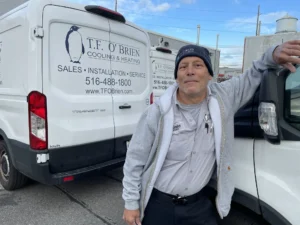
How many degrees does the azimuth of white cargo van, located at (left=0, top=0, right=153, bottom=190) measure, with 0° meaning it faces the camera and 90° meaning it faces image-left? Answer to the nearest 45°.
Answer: approximately 135°

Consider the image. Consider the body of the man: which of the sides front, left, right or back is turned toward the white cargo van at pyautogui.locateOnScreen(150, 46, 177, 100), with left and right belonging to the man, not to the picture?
back

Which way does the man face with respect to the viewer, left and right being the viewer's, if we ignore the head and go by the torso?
facing the viewer

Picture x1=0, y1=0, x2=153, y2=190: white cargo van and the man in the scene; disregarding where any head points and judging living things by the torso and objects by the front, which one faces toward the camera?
the man

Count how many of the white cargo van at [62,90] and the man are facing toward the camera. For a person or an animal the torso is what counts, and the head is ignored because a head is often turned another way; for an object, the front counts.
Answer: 1

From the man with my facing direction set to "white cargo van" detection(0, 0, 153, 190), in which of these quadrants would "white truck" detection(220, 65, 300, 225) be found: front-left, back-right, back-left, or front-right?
back-right

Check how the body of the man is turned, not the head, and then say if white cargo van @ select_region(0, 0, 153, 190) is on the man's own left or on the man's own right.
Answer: on the man's own right

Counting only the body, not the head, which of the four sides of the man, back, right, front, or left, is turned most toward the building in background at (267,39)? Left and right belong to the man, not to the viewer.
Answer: back

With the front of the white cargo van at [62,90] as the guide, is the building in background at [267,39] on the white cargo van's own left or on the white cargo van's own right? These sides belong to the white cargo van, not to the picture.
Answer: on the white cargo van's own right

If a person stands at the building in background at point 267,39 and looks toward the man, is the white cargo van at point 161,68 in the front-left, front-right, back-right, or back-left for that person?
front-right

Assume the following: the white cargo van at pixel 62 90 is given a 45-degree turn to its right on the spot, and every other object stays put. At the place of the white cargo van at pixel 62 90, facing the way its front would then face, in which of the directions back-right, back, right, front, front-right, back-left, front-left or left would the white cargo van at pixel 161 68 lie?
front-right

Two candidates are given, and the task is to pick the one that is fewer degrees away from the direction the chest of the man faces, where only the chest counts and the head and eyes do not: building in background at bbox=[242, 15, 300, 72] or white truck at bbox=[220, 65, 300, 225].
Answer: the white truck
